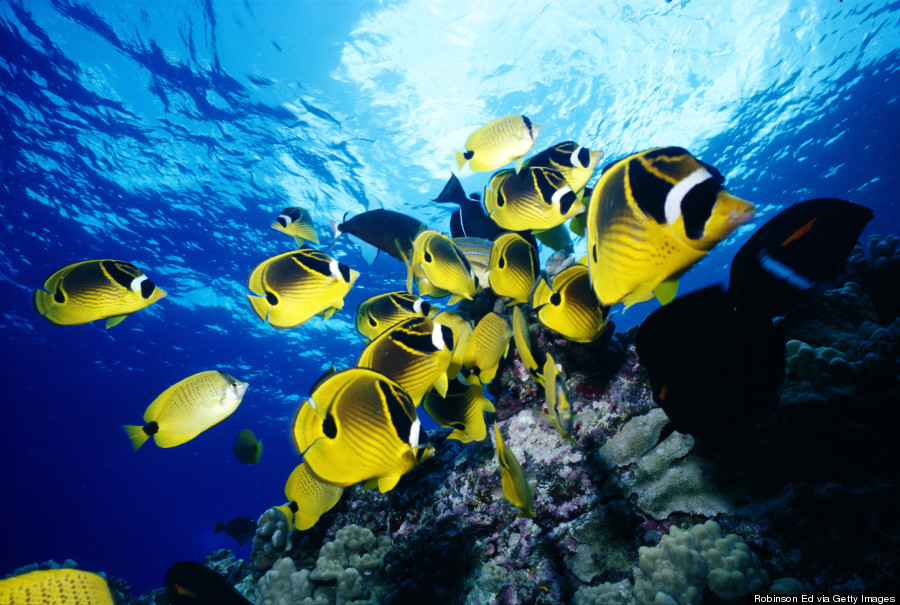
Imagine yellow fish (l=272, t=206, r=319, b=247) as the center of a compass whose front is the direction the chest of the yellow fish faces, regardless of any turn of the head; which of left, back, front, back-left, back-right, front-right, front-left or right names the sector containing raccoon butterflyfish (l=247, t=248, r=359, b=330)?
left

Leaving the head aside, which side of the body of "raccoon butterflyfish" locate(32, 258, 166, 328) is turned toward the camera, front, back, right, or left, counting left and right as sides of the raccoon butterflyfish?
right

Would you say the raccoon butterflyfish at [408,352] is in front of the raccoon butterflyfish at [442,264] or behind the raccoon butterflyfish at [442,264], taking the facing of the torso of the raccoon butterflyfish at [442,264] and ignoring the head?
behind

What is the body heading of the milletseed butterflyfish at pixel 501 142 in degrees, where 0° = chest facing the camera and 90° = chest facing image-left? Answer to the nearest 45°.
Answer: approximately 270°

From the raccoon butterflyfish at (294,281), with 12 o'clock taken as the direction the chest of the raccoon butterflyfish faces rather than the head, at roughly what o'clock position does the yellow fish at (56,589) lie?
The yellow fish is roughly at 5 o'clock from the raccoon butterflyfish.

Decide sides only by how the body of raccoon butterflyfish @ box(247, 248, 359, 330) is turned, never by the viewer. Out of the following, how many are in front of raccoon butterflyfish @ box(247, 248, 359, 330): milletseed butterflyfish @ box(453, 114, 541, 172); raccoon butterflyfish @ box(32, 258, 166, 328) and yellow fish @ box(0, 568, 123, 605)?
1

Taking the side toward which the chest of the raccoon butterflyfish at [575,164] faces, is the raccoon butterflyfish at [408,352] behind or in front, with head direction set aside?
behind

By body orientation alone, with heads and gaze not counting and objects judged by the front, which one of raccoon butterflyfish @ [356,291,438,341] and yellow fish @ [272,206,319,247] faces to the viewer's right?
the raccoon butterflyfish

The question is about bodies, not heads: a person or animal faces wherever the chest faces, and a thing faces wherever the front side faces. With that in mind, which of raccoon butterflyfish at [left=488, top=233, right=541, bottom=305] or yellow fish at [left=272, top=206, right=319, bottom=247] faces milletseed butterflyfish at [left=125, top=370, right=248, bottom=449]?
the yellow fish

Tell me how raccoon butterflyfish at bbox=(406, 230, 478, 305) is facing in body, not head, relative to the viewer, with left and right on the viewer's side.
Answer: facing away from the viewer and to the right of the viewer

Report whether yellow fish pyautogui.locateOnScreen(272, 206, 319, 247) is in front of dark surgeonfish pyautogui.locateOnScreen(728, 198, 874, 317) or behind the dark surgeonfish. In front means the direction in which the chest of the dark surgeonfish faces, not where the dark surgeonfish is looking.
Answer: behind

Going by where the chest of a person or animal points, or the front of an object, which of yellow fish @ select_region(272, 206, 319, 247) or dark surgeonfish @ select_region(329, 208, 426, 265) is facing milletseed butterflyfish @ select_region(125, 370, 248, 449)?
the yellow fish

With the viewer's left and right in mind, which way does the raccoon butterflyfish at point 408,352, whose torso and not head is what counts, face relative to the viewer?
facing to the right of the viewer

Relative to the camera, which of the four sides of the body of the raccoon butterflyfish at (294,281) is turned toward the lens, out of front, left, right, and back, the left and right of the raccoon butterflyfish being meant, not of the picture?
right
